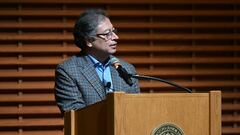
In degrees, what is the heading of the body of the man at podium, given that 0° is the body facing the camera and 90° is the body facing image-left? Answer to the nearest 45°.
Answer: approximately 315°
